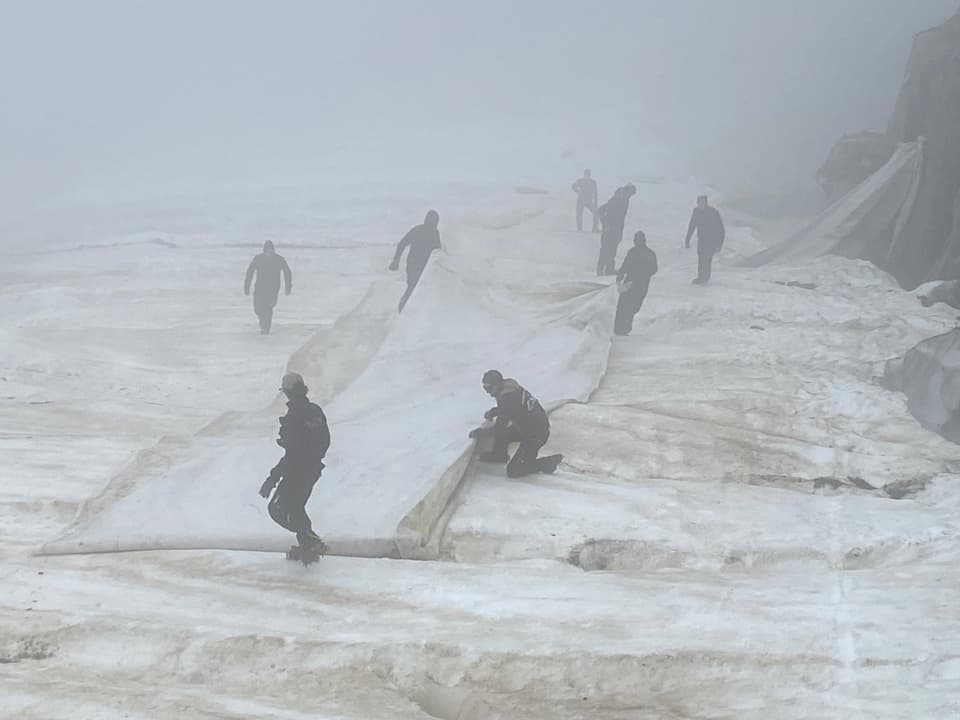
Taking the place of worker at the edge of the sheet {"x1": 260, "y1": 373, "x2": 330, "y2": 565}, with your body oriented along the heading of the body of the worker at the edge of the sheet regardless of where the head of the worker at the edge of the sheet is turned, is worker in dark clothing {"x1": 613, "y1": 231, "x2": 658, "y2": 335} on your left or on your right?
on your right

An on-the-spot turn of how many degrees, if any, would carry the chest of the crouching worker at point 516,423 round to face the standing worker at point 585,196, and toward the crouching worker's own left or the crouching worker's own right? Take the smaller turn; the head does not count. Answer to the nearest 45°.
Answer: approximately 90° to the crouching worker's own right

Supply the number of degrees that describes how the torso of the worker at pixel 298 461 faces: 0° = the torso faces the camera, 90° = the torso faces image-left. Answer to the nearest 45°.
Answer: approximately 90°

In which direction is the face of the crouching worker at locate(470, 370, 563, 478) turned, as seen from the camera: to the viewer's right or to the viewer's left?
to the viewer's left

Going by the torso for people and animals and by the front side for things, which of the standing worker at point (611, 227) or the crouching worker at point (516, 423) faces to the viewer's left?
the crouching worker

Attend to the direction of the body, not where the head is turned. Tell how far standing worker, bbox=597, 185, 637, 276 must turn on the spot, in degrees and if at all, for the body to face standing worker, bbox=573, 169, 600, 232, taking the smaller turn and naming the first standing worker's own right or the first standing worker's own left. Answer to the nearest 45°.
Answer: approximately 90° to the first standing worker's own left

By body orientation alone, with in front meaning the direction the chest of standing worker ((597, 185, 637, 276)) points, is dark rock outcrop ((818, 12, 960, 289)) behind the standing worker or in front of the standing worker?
in front
